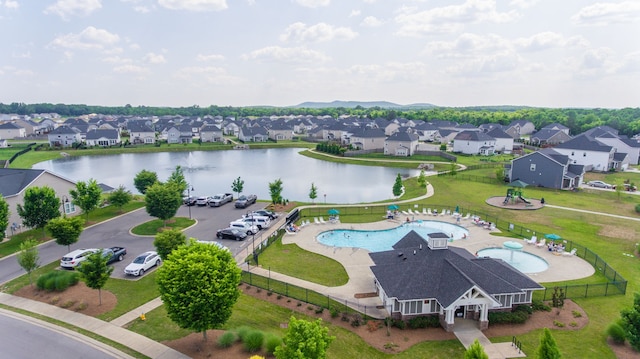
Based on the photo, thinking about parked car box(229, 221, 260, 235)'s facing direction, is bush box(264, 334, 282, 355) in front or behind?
in front

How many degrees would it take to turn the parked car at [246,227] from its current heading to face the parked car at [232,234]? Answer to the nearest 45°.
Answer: approximately 90° to its right

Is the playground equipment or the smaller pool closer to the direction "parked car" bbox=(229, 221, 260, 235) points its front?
the smaller pool

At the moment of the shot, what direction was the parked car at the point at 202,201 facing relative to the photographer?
facing away from the viewer and to the right of the viewer

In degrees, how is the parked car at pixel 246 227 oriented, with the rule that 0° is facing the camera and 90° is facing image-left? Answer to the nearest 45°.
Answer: approximately 315°

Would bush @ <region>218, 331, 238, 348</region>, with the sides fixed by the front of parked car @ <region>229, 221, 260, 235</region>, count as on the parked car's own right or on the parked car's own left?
on the parked car's own right
